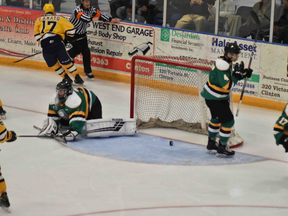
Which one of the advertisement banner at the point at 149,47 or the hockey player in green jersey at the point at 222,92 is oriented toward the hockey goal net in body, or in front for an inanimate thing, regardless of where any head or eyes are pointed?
the advertisement banner

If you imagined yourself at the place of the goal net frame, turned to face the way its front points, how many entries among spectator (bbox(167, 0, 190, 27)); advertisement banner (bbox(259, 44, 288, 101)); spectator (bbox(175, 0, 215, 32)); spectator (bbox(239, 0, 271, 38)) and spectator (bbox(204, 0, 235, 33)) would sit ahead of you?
0

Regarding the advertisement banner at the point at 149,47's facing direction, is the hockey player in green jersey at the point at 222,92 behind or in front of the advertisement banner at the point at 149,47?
in front

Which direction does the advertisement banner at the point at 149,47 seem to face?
toward the camera

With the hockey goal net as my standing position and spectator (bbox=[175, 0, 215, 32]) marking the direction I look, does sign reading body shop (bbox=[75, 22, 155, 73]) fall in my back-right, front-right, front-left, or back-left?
front-left

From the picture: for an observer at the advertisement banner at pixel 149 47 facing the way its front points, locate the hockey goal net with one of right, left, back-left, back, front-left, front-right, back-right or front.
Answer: front

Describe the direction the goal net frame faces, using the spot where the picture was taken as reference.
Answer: facing the viewer and to the left of the viewer

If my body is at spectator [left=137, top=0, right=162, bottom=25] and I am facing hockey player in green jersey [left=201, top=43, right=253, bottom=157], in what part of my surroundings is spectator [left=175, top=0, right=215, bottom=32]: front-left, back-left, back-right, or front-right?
front-left

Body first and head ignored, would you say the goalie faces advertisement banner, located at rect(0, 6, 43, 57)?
no

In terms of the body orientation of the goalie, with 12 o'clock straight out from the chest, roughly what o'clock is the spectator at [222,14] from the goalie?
The spectator is roughly at 6 o'clock from the goalie.

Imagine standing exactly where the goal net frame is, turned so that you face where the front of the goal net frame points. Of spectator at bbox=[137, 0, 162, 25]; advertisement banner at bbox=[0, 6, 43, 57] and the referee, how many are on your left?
0

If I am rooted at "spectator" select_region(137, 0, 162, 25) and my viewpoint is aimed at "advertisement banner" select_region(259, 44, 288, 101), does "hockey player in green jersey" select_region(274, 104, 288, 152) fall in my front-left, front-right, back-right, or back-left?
front-right

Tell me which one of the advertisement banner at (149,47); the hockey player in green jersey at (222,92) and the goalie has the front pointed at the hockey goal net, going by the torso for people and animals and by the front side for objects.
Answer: the advertisement banner
